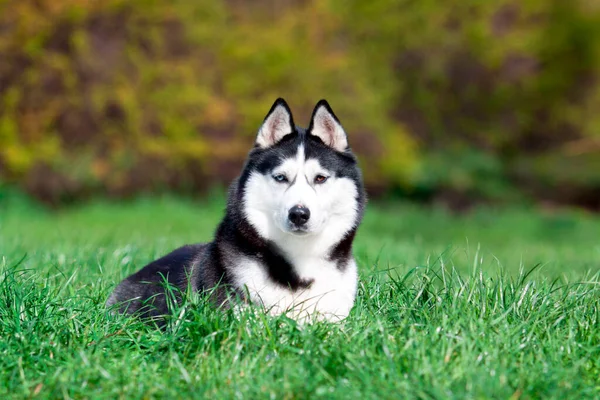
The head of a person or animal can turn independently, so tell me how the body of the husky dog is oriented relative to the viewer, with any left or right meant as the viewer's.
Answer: facing the viewer and to the right of the viewer
